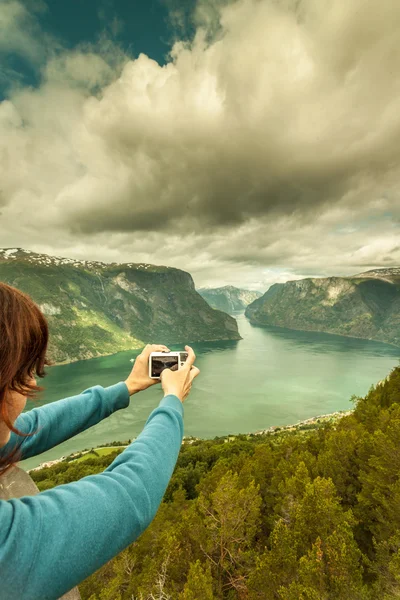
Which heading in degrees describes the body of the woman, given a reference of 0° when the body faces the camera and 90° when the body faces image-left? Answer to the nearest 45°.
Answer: approximately 225°

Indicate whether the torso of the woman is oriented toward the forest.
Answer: yes
